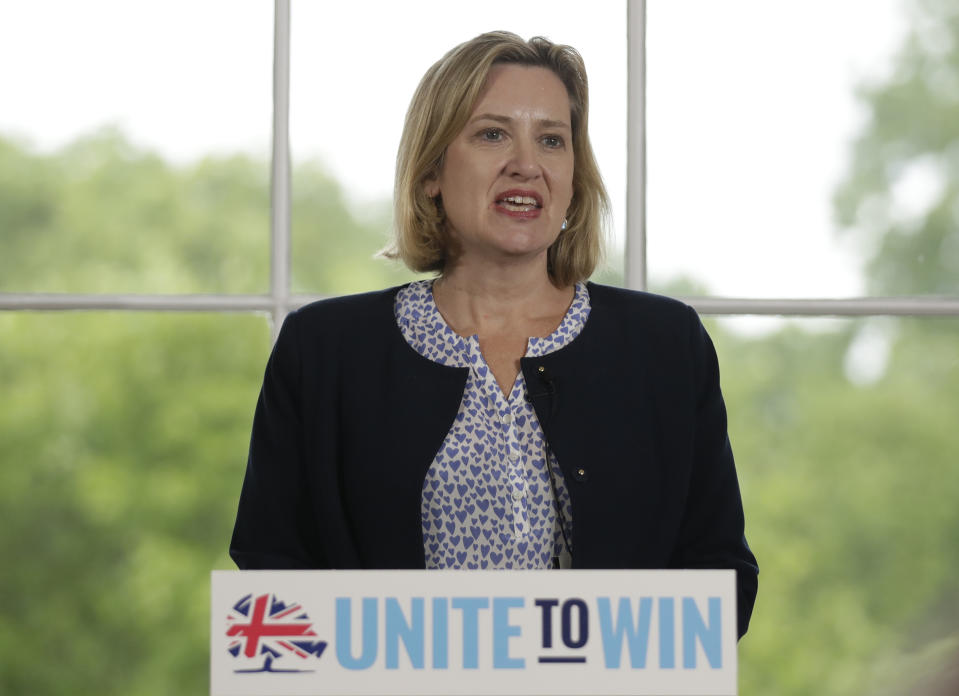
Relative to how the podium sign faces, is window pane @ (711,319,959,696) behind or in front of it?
behind

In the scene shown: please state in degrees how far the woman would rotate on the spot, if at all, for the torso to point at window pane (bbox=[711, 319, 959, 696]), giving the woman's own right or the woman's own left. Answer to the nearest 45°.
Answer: approximately 180°

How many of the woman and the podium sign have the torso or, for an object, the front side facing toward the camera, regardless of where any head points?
2

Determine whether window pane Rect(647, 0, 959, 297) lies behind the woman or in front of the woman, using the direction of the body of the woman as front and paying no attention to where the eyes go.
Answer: behind

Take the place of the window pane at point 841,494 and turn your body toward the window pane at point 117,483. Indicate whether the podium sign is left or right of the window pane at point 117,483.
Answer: left

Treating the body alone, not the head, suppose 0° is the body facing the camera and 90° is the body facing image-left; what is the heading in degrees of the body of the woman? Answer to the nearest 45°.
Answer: approximately 0°

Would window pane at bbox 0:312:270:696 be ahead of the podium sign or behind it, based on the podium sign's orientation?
behind

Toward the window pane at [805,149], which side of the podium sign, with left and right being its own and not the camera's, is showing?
back
